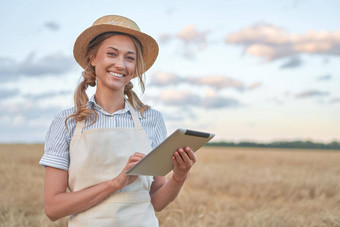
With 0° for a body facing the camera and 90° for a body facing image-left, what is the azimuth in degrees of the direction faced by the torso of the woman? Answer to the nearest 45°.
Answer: approximately 0°
